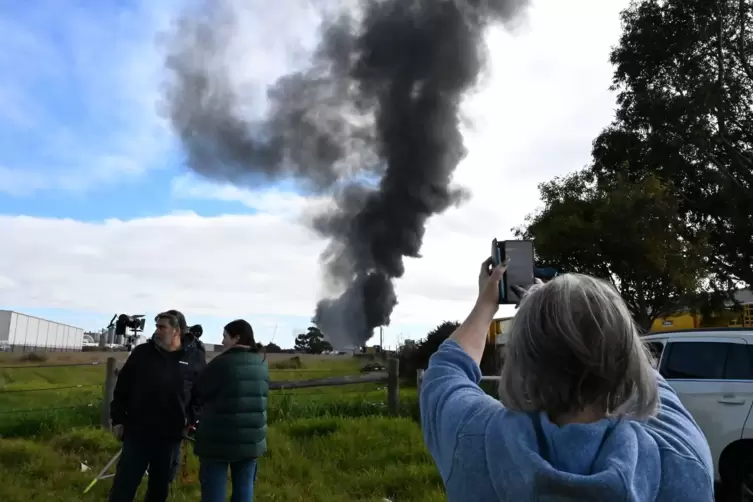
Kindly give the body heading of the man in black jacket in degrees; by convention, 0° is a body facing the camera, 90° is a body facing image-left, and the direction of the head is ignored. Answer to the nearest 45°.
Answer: approximately 0°

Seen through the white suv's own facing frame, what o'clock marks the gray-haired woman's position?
The gray-haired woman is roughly at 9 o'clock from the white suv.

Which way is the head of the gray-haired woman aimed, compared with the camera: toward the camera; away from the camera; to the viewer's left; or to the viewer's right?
away from the camera

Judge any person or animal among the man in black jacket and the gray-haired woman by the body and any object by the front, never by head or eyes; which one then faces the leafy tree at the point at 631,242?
the gray-haired woman

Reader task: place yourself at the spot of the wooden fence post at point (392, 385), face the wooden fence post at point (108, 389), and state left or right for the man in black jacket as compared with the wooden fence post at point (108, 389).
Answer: left

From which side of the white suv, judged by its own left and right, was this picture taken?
left

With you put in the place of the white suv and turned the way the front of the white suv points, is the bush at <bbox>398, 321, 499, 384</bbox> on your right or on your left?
on your right

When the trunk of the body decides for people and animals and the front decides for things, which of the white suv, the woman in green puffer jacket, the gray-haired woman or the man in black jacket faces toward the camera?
the man in black jacket

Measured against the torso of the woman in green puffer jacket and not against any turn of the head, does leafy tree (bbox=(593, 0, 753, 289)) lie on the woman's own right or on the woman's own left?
on the woman's own right

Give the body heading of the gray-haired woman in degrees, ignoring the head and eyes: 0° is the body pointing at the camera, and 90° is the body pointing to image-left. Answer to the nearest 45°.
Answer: approximately 180°

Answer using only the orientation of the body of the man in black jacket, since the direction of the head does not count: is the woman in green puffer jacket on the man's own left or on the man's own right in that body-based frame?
on the man's own left

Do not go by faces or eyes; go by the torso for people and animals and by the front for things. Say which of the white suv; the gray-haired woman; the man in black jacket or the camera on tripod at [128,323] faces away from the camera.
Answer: the gray-haired woman

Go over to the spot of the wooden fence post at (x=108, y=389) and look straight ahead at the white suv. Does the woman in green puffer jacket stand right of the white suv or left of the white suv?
right
